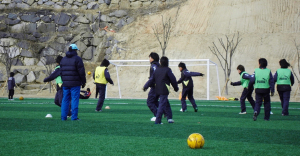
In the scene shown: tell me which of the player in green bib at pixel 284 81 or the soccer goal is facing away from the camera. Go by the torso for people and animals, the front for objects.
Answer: the player in green bib

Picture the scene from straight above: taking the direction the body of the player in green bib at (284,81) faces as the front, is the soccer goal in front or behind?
in front

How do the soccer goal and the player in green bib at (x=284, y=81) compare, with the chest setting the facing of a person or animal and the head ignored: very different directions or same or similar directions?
very different directions

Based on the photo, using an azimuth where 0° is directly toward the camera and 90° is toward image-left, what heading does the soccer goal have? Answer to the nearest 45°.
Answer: approximately 0°

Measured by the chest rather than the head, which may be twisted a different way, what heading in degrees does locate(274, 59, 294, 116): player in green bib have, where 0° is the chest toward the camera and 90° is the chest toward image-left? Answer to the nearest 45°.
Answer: approximately 180°

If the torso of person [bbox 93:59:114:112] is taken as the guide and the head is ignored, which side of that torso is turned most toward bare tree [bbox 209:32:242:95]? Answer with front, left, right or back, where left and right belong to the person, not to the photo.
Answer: front
